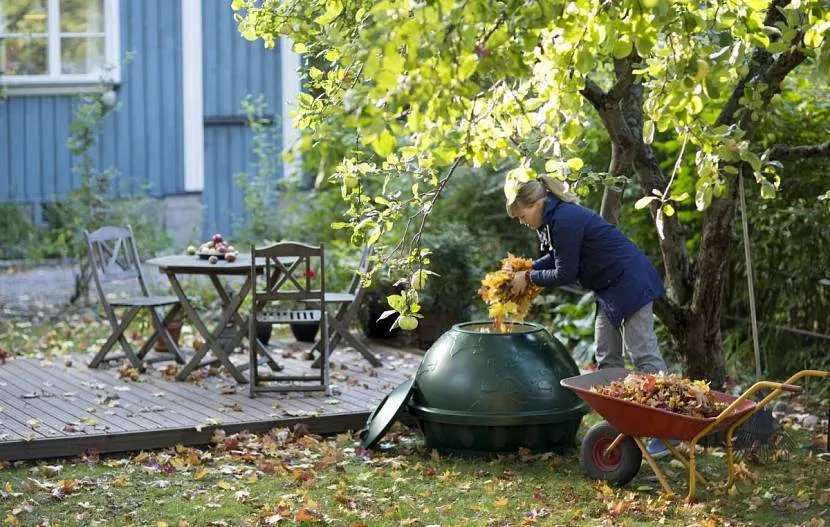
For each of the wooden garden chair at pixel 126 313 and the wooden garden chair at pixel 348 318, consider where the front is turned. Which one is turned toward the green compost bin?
the wooden garden chair at pixel 126 313

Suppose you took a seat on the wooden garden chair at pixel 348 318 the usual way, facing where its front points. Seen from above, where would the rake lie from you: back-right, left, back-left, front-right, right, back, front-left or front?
back-left

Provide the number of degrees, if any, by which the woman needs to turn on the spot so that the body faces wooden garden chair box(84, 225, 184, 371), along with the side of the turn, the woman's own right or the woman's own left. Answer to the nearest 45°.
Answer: approximately 45° to the woman's own right

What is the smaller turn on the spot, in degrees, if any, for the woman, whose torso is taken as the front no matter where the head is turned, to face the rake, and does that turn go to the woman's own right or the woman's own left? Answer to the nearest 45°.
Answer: approximately 180°

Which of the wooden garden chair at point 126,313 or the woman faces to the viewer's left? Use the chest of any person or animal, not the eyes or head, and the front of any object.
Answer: the woman

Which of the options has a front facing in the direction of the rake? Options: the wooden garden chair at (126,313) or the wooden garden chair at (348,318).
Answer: the wooden garden chair at (126,313)

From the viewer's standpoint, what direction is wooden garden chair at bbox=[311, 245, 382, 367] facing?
to the viewer's left

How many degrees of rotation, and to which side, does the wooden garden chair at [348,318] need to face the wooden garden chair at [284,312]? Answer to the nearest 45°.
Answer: approximately 45° to its left

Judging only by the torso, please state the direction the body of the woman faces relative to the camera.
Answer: to the viewer's left

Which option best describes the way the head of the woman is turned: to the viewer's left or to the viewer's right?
to the viewer's left

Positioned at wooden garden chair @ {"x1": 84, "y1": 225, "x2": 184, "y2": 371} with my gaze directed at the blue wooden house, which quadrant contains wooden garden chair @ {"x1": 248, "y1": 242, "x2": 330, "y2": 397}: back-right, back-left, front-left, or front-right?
back-right

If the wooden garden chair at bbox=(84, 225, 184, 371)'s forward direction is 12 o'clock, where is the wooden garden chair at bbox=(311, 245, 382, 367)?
the wooden garden chair at bbox=(311, 245, 382, 367) is roughly at 11 o'clock from the wooden garden chair at bbox=(84, 225, 184, 371).
